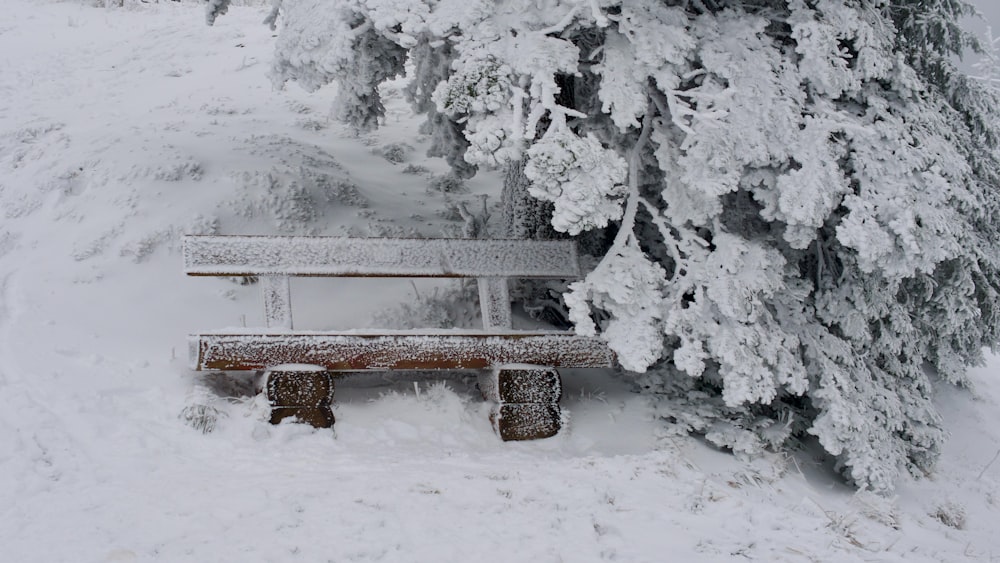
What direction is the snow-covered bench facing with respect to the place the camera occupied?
facing the viewer
